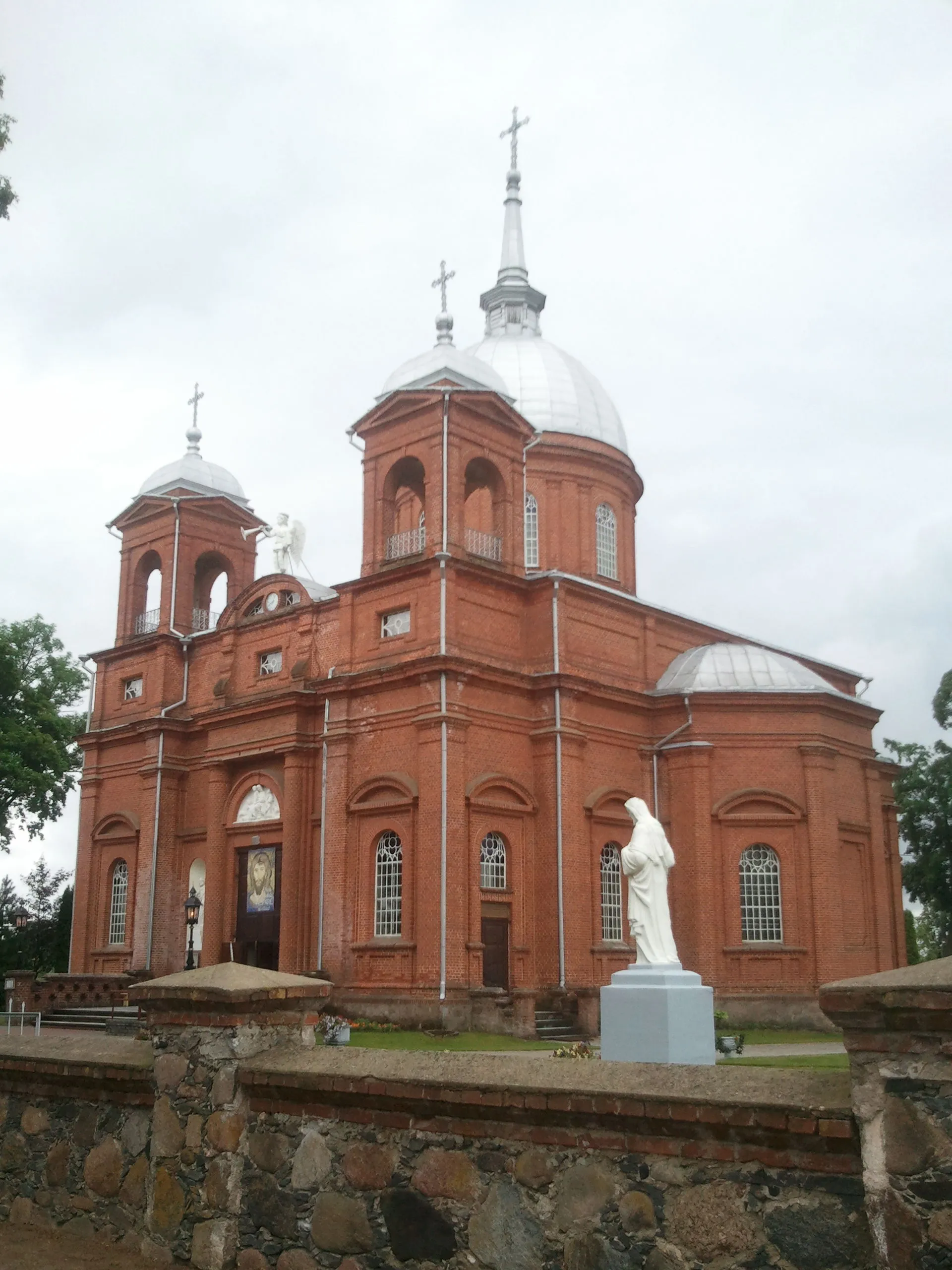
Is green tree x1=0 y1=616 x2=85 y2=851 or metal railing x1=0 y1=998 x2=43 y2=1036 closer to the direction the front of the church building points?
the metal railing

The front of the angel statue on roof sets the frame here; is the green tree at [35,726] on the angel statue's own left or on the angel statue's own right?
on the angel statue's own right

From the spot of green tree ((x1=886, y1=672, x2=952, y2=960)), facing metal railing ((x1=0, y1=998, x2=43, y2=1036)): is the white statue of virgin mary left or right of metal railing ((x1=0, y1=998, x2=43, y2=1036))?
left

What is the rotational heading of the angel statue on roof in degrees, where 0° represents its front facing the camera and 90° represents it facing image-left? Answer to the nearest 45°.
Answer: approximately 45°

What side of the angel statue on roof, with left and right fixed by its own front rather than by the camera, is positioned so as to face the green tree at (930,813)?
back

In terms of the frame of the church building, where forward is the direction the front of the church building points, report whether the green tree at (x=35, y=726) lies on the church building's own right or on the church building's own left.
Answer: on the church building's own right

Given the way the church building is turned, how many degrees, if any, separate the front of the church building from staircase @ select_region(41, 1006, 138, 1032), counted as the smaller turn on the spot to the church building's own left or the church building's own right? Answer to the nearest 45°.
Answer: approximately 45° to the church building's own right

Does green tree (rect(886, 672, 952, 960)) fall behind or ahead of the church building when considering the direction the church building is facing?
behind
